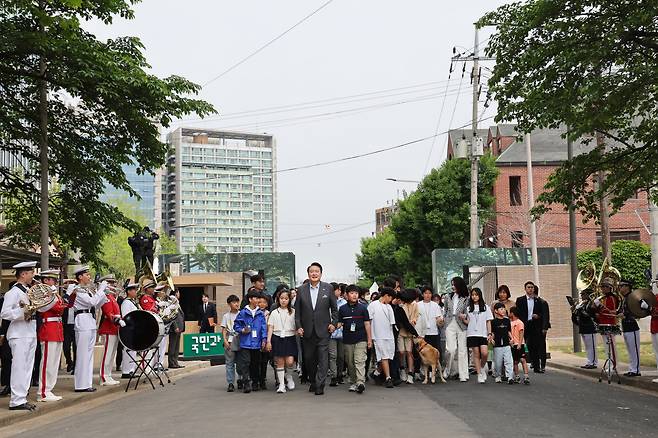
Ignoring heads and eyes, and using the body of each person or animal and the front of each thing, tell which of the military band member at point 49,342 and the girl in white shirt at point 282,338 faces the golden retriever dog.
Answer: the military band member

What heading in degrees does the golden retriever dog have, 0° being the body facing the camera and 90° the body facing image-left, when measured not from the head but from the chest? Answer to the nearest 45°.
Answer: approximately 45°

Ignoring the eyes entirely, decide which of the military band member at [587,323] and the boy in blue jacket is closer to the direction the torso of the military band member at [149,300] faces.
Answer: the military band member

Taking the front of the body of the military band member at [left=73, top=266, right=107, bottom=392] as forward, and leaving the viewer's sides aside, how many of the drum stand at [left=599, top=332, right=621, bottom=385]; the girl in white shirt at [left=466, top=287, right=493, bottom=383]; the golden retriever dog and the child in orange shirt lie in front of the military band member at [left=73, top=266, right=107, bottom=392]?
4

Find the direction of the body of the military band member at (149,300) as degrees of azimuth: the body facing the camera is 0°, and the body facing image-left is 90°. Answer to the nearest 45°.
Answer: approximately 270°

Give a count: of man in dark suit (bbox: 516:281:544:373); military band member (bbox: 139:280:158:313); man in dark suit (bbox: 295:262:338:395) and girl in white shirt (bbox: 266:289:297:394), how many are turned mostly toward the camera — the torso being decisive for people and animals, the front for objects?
3

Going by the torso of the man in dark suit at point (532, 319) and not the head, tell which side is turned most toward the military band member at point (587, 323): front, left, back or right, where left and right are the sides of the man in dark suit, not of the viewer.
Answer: left

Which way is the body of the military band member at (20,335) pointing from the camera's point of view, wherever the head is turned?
to the viewer's right

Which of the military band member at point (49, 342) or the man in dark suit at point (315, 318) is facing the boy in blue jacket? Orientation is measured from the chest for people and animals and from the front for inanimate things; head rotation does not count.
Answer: the military band member

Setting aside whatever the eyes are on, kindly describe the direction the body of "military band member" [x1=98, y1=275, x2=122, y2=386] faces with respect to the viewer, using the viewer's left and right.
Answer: facing to the right of the viewer

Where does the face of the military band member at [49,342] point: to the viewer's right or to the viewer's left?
to the viewer's right

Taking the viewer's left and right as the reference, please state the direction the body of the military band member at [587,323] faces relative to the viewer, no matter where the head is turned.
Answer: facing to the left of the viewer
